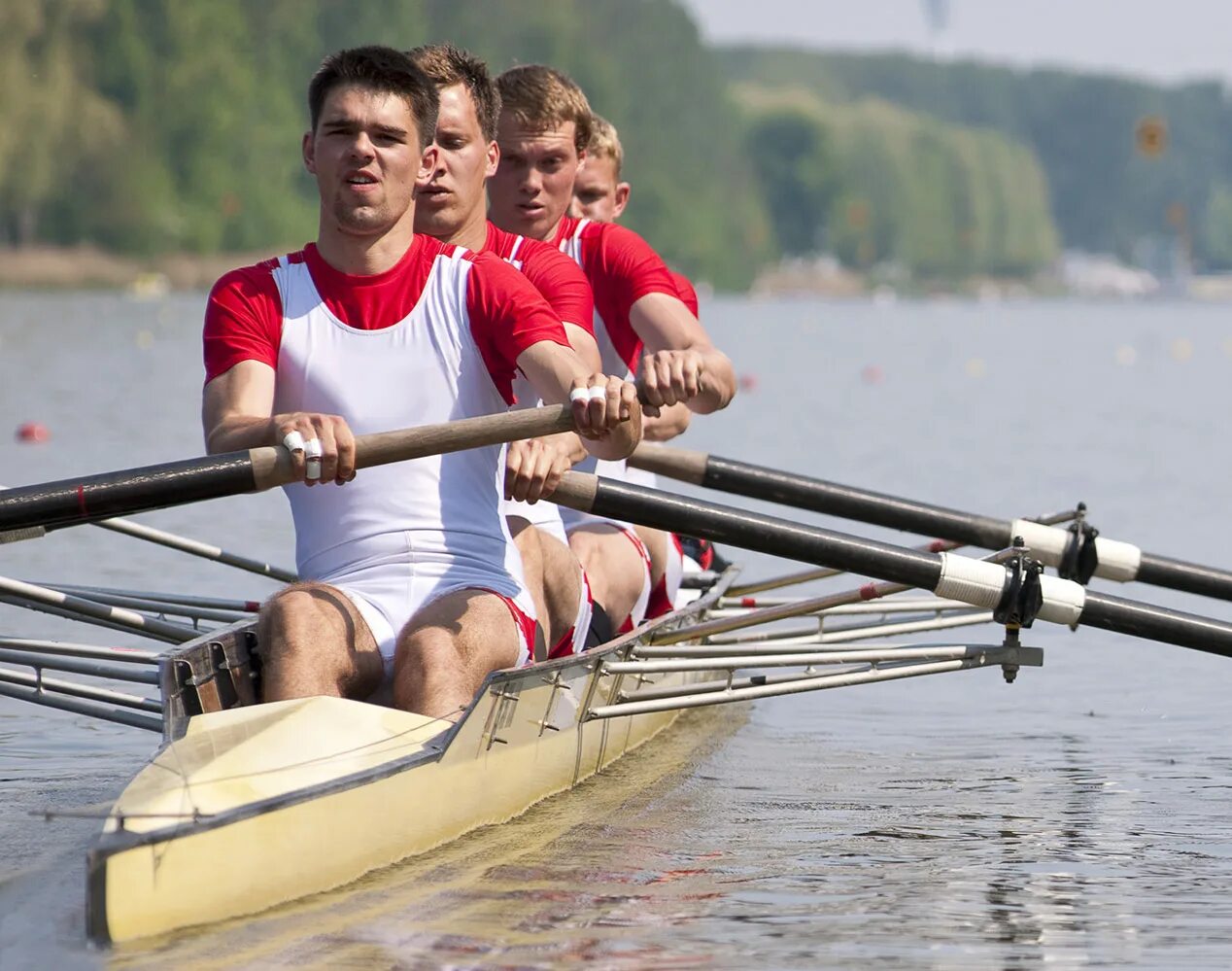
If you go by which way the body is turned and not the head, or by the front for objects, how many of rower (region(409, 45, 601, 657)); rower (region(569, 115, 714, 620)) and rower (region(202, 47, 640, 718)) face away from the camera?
0

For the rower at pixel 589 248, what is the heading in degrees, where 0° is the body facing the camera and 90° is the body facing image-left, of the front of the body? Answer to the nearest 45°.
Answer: approximately 45°

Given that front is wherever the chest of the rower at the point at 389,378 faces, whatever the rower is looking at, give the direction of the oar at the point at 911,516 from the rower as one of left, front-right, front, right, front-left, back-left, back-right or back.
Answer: back-left

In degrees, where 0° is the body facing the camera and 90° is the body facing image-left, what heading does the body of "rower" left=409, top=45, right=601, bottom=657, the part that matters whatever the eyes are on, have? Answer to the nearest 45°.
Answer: approximately 45°

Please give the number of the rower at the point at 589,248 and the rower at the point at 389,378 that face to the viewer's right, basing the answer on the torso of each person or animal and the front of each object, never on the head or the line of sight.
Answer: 0

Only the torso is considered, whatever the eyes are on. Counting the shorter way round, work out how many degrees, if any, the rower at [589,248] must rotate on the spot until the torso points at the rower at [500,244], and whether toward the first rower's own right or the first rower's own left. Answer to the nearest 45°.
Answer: approximately 45° to the first rower's own left

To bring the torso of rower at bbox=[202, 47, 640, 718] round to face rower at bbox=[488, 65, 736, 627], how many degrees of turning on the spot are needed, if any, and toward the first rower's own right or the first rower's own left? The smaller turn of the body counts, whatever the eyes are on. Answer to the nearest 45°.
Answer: approximately 135° to the first rower's own left

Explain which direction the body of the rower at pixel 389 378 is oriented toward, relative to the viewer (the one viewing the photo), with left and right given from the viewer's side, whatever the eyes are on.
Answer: facing the viewer

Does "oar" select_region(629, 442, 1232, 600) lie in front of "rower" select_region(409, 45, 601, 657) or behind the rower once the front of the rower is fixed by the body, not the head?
behind

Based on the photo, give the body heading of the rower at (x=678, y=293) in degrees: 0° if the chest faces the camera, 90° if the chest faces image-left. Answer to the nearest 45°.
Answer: approximately 45°
